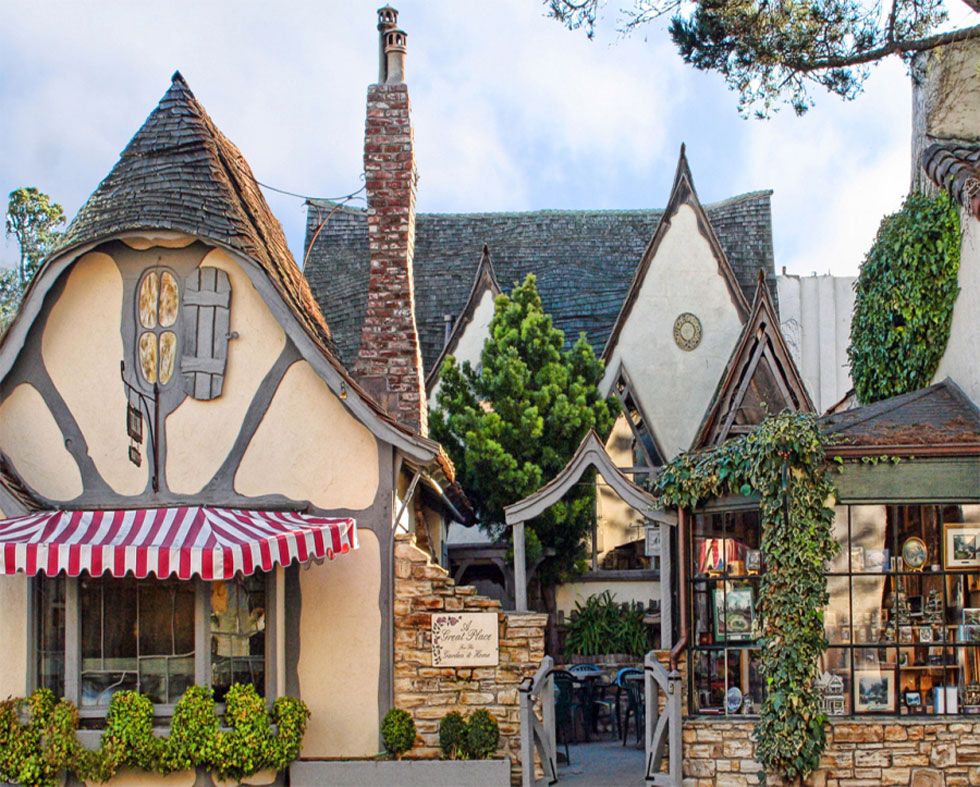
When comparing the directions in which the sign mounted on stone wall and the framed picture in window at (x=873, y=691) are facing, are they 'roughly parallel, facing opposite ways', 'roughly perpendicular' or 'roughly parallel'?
roughly parallel

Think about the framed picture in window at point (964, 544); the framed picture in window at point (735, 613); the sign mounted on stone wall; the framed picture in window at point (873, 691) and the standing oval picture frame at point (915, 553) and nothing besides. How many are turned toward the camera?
5

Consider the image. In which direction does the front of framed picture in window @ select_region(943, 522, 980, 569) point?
toward the camera

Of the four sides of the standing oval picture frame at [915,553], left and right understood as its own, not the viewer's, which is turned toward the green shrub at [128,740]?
right

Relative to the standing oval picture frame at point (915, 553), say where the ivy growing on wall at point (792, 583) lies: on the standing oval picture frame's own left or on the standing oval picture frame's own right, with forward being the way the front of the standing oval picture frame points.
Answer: on the standing oval picture frame's own right

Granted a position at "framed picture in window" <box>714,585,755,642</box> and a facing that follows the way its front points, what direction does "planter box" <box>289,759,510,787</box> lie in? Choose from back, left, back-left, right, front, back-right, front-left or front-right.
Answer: right

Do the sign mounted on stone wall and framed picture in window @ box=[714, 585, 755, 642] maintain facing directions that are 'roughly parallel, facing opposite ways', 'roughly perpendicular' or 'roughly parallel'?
roughly parallel

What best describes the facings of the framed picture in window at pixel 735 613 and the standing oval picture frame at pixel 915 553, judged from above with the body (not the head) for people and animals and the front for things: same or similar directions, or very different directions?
same or similar directions

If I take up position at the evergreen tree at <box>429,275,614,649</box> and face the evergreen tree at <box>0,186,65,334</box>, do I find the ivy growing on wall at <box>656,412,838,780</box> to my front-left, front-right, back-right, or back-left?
back-left

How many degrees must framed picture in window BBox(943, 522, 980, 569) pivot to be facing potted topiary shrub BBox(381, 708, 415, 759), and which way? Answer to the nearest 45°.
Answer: approximately 90° to its right

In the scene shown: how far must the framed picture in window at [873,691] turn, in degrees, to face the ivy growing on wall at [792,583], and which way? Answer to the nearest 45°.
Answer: approximately 45° to its right

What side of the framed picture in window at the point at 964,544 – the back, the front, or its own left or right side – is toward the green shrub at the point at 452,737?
right

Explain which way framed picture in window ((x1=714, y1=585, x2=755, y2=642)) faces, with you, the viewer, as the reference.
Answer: facing the viewer

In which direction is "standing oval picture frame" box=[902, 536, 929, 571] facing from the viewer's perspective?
toward the camera

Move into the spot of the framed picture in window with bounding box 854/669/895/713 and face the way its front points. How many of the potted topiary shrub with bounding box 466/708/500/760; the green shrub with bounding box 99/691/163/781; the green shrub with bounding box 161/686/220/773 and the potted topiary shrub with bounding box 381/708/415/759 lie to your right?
4

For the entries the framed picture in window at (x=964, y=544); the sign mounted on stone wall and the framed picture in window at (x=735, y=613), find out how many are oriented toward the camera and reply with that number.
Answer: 3
